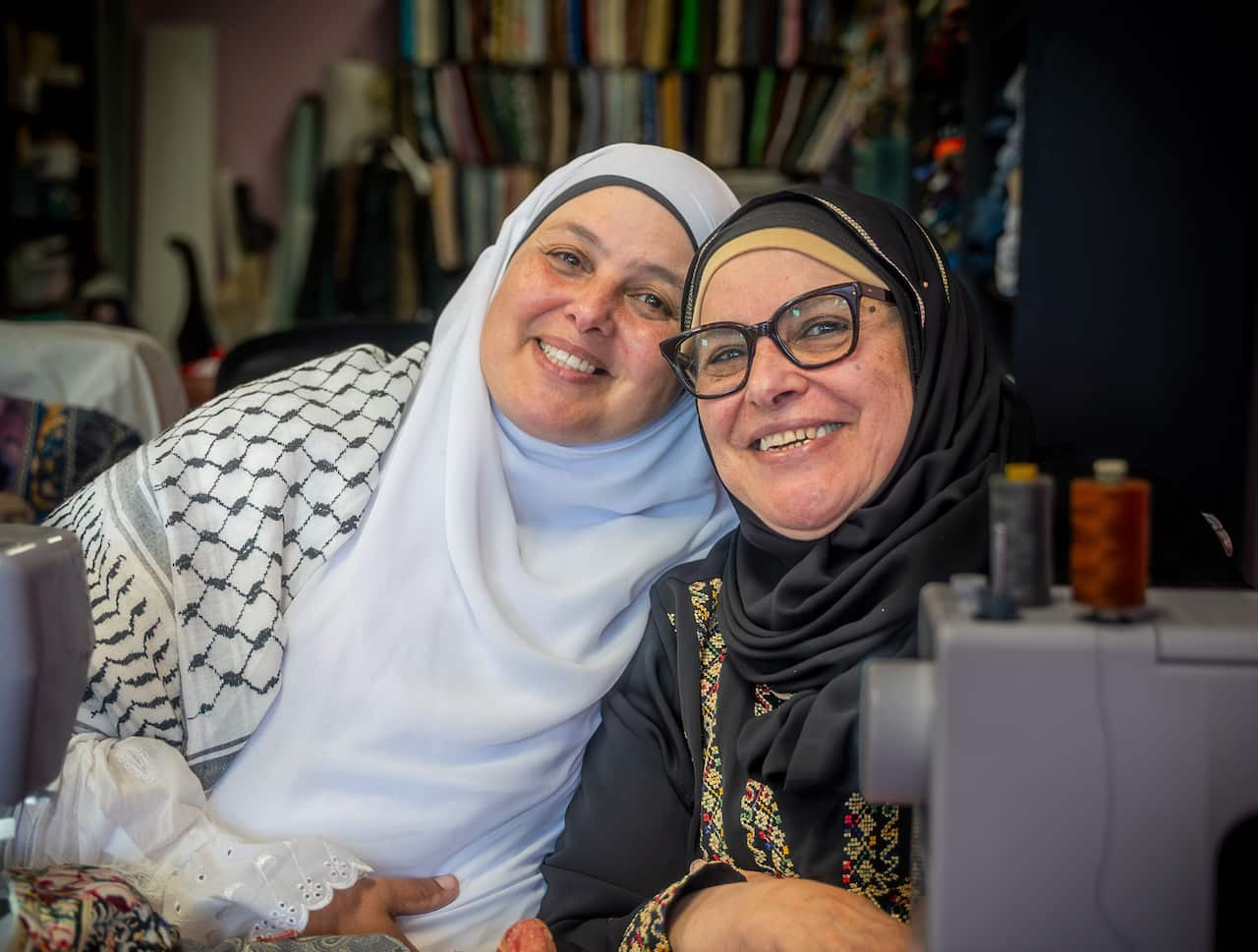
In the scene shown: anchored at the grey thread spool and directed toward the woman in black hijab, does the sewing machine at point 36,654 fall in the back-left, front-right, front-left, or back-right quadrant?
front-left

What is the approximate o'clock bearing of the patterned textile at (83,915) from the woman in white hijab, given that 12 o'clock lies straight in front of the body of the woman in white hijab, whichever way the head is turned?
The patterned textile is roughly at 1 o'clock from the woman in white hijab.

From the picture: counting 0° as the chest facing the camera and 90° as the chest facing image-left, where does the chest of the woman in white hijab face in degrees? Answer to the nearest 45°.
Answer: approximately 0°

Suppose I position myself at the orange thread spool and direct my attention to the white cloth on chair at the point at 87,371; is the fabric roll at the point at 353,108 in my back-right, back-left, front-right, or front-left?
front-right

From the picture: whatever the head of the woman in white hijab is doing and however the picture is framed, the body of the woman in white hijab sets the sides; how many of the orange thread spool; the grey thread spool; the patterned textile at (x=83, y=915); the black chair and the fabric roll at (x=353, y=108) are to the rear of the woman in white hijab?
2

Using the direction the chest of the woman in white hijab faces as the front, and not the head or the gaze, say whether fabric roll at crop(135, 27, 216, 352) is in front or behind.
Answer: behind

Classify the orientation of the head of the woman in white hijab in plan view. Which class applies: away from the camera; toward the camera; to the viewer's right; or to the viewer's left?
toward the camera

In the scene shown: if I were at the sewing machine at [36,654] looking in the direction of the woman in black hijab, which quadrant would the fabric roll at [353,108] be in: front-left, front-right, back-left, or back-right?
front-left

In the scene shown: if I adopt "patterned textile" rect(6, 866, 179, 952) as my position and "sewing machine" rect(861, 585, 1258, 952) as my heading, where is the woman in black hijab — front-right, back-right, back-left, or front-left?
front-left
